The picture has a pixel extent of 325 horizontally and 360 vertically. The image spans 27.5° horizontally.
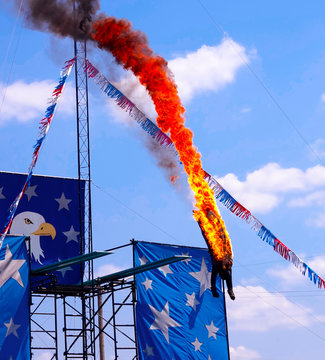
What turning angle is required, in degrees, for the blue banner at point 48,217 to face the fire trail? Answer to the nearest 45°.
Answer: approximately 45° to its left

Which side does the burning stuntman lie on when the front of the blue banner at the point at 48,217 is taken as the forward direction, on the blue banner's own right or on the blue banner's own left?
on the blue banner's own left

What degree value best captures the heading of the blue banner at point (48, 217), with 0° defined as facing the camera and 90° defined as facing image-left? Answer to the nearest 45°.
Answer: approximately 0°

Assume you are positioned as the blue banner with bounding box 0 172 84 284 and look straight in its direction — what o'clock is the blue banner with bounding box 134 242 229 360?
the blue banner with bounding box 134 242 229 360 is roughly at 9 o'clock from the blue banner with bounding box 0 172 84 284.
